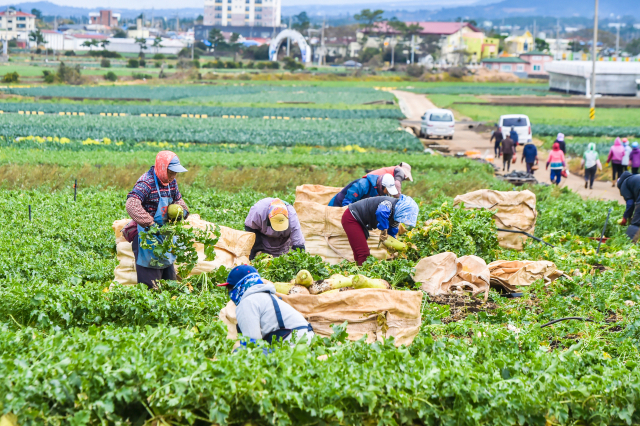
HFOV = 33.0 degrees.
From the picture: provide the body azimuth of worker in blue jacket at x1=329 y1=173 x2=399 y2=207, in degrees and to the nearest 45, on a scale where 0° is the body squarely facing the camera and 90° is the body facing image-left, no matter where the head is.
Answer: approximately 270°

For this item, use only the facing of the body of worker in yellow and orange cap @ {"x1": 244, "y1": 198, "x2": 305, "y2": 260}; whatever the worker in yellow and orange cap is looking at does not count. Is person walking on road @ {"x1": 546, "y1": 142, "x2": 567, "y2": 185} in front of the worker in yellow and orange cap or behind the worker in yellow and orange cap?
behind

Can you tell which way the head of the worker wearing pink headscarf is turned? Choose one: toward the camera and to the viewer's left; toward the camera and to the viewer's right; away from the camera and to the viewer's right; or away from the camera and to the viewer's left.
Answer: toward the camera and to the viewer's right

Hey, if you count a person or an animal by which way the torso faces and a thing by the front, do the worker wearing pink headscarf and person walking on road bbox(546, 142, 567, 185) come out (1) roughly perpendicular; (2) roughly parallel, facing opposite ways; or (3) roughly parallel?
roughly perpendicular

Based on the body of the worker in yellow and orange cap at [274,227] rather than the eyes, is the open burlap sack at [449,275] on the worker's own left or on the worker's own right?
on the worker's own left
